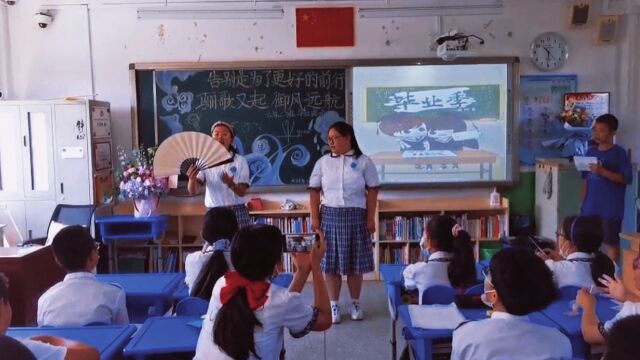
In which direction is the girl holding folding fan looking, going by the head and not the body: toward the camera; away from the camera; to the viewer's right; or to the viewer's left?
toward the camera

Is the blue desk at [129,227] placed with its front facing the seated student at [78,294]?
yes

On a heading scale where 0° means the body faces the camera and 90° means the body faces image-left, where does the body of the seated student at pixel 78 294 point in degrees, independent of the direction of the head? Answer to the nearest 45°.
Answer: approximately 180°

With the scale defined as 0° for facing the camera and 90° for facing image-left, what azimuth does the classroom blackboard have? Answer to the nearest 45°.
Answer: approximately 0°

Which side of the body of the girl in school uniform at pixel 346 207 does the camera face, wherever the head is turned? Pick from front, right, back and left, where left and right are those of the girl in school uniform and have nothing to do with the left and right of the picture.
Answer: front

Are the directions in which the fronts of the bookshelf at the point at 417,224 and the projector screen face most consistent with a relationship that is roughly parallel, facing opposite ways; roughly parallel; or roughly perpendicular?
roughly parallel

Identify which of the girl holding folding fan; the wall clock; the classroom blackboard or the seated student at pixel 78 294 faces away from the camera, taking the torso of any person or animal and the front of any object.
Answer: the seated student

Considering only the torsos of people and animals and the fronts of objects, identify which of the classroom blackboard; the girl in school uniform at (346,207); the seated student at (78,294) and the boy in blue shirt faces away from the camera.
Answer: the seated student

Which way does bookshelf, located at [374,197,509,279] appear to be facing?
toward the camera

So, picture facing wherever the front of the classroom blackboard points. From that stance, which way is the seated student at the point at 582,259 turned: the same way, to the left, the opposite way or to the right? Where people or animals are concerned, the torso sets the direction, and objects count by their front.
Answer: the opposite way

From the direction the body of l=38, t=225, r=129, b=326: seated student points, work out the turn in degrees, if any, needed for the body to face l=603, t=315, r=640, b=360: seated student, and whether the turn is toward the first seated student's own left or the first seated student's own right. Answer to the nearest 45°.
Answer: approximately 135° to the first seated student's own right

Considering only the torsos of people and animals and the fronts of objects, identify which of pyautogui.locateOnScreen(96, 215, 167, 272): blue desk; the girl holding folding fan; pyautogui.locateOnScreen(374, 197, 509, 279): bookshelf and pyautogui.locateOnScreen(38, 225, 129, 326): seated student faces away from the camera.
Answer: the seated student

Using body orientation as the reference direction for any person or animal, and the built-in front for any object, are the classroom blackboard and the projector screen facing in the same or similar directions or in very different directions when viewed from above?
same or similar directions

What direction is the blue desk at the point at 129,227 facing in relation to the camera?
toward the camera

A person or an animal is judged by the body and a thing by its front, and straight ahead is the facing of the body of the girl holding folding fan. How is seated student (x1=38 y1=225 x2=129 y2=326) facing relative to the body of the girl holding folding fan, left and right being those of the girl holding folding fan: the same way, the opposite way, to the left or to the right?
the opposite way
